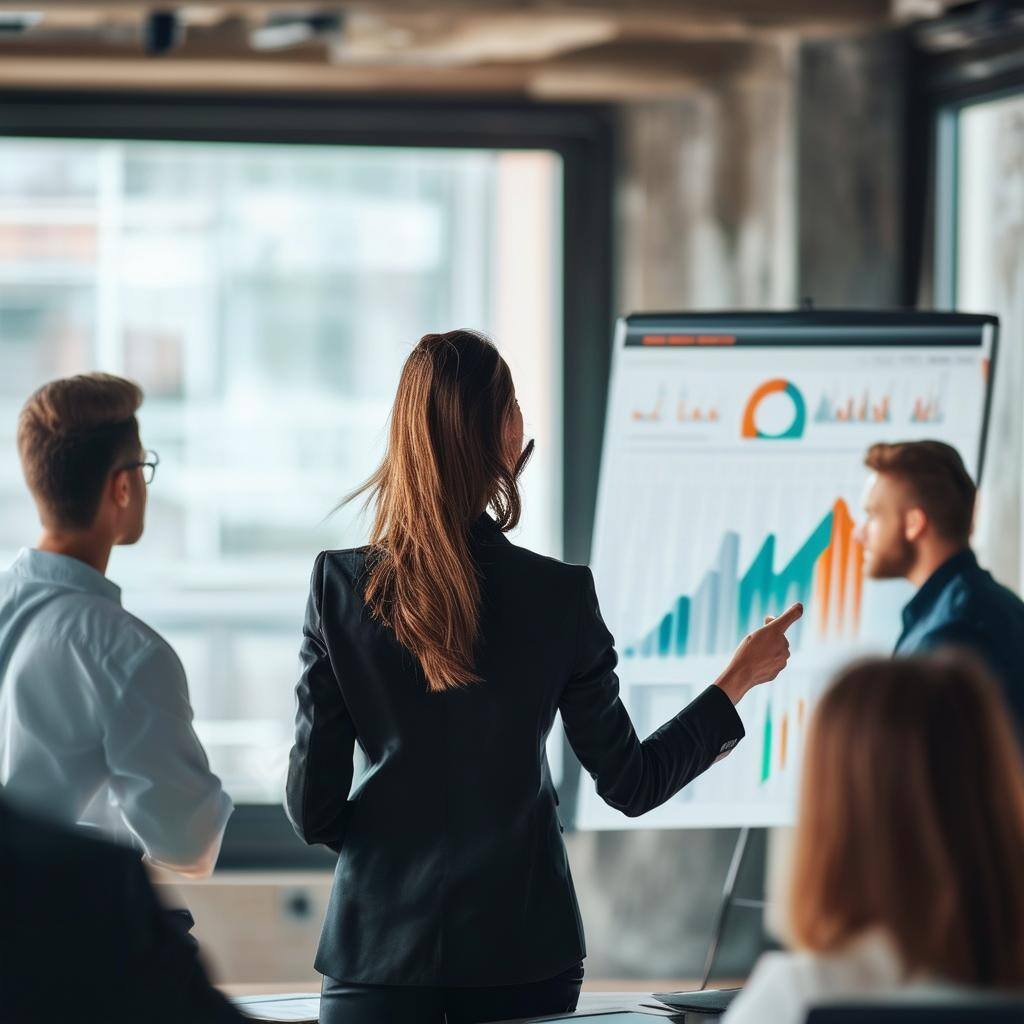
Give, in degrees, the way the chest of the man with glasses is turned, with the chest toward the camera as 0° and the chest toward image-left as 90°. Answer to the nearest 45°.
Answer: approximately 225°

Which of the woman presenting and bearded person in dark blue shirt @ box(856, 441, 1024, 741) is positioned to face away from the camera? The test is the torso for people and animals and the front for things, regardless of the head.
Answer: the woman presenting

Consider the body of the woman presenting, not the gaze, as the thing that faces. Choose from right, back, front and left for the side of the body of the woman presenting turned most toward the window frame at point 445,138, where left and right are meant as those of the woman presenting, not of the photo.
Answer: front

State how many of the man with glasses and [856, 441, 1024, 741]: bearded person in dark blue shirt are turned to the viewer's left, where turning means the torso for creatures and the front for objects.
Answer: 1

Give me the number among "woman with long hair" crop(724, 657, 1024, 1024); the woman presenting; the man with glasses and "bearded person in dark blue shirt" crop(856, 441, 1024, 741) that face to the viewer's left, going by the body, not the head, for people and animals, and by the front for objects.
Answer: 1

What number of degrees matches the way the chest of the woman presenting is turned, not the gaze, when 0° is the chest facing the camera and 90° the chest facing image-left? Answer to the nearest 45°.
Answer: approximately 180°

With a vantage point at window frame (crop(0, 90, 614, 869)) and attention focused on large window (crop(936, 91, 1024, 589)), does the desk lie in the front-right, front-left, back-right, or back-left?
front-right

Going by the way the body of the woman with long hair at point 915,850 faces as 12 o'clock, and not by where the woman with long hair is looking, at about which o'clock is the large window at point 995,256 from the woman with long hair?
The large window is roughly at 12 o'clock from the woman with long hair.

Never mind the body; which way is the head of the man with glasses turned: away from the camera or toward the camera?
away from the camera

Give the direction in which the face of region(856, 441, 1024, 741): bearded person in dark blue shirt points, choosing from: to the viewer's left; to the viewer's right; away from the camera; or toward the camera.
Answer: to the viewer's left

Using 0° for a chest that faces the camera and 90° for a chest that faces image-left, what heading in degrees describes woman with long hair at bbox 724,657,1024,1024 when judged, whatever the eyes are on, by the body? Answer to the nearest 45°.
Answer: approximately 180°

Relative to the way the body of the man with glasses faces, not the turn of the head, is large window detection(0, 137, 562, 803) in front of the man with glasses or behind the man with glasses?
in front

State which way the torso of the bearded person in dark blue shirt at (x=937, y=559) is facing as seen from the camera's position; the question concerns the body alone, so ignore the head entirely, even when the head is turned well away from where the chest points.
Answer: to the viewer's left
